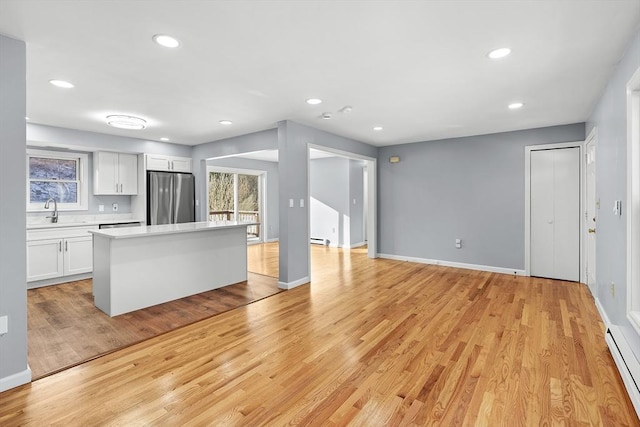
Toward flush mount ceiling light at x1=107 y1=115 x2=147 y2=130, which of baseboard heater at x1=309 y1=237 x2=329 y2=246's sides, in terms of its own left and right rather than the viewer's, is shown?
front

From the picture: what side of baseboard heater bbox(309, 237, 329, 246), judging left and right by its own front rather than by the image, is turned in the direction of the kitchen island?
front

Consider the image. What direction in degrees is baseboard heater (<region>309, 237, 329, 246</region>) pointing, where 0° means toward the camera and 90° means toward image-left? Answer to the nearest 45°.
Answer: approximately 45°

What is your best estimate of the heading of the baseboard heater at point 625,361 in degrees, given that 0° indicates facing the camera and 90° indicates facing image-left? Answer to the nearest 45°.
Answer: approximately 90°

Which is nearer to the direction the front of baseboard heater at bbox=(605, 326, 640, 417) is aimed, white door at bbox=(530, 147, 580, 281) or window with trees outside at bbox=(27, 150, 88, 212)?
the window with trees outside

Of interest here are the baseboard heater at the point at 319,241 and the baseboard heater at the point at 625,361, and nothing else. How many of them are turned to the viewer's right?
0

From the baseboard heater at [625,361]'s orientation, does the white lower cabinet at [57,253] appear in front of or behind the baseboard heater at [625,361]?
in front

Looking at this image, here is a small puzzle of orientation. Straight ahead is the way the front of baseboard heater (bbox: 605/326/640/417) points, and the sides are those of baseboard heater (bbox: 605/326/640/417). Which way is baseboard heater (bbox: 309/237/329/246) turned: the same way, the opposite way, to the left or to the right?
to the left

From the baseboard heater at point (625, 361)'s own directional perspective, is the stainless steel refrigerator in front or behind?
in front

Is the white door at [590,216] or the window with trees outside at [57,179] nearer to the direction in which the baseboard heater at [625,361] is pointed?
the window with trees outside

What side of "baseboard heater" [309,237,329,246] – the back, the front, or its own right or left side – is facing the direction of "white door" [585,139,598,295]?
left
